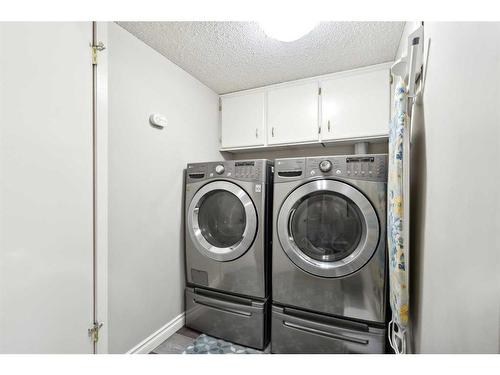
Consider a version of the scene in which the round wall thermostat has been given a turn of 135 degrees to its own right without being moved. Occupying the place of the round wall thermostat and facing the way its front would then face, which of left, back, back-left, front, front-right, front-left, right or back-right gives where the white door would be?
front-left

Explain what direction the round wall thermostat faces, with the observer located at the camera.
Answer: facing the viewer and to the right of the viewer

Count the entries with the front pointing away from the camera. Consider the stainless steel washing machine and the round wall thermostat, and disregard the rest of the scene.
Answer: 0

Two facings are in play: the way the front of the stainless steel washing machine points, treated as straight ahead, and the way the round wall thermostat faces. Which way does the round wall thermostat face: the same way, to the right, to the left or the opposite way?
to the left

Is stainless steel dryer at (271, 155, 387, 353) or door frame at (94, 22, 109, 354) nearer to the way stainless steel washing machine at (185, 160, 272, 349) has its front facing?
the door frame
